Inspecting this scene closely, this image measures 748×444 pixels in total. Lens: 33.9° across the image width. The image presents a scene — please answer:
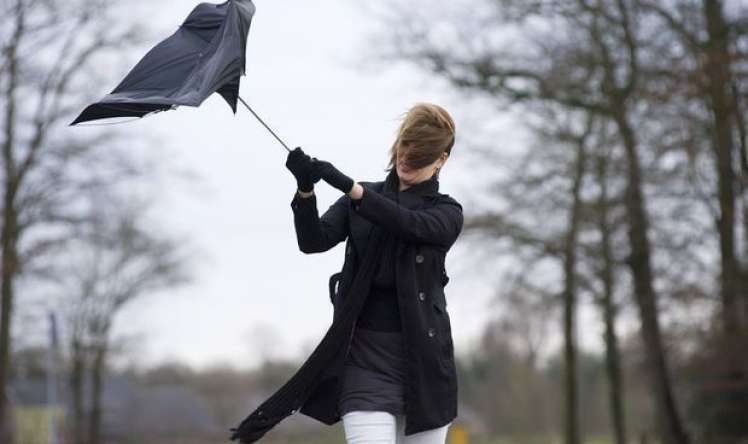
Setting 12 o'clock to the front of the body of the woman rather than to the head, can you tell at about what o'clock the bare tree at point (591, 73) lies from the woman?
The bare tree is roughly at 5 o'clock from the woman.

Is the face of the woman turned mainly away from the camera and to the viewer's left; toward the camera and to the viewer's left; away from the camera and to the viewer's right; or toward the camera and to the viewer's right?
toward the camera and to the viewer's left

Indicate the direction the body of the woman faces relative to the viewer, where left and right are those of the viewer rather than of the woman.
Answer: facing the viewer and to the left of the viewer
